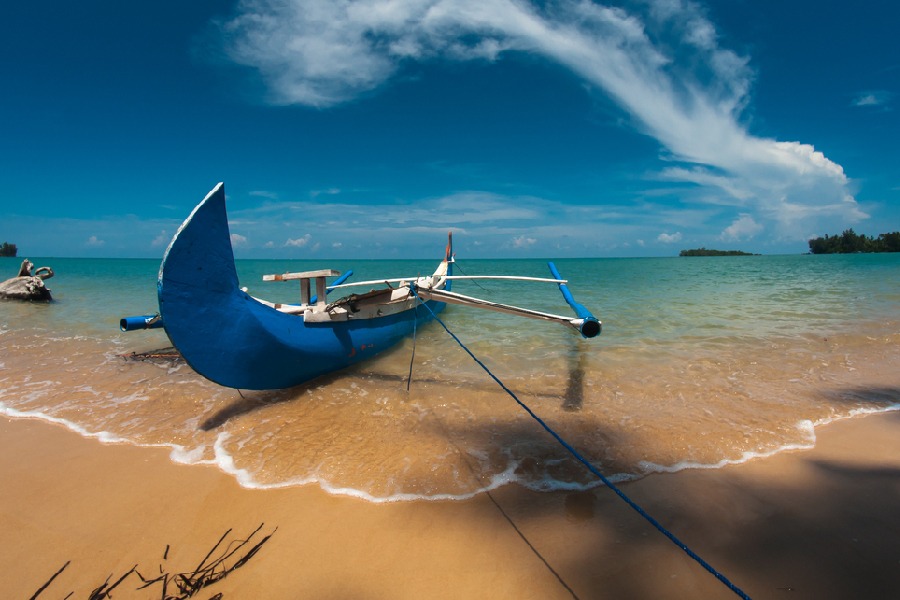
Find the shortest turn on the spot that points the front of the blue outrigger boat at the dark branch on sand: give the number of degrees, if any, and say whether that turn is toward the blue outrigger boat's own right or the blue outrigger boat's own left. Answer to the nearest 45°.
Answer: approximately 45° to the blue outrigger boat's own left

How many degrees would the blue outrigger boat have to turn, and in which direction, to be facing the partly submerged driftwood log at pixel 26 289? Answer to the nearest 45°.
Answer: approximately 90° to its right

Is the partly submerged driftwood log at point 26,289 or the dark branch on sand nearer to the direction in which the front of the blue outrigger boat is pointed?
the dark branch on sand

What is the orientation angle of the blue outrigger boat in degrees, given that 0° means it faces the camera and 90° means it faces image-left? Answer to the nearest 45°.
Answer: approximately 45°
